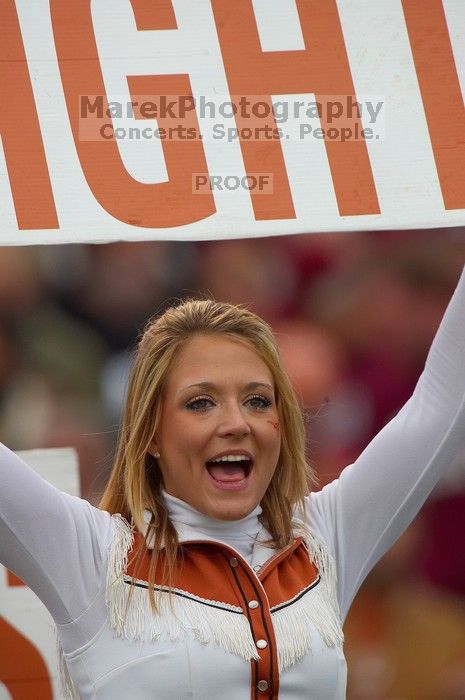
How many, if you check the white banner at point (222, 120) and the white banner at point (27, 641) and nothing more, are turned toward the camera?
2

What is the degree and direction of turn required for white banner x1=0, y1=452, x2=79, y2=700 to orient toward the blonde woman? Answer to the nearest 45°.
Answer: approximately 45° to its left

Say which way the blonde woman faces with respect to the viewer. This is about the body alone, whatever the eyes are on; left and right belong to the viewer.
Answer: facing the viewer and to the right of the viewer

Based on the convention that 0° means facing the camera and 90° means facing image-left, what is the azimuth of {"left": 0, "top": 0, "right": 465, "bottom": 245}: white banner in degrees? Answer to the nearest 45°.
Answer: approximately 0°

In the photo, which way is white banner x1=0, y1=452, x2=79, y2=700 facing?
toward the camera
